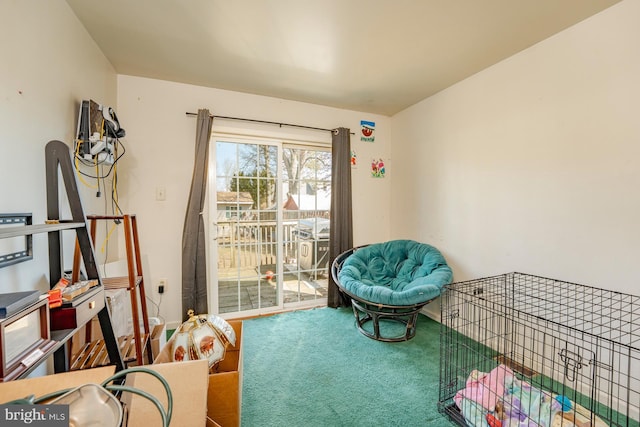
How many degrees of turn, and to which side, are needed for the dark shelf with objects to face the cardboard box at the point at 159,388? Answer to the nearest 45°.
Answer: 0° — it already faces it

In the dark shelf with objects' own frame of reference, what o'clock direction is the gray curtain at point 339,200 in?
The gray curtain is roughly at 10 o'clock from the dark shelf with objects.

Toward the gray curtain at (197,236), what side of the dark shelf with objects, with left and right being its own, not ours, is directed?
left

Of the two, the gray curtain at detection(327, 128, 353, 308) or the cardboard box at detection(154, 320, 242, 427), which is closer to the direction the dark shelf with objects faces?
the cardboard box

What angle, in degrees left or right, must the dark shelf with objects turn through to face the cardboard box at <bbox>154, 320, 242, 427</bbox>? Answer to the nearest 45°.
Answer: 0° — it already faces it

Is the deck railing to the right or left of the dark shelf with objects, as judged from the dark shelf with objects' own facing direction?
on its left

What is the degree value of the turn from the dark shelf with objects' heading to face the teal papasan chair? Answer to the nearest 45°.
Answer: approximately 45° to its left

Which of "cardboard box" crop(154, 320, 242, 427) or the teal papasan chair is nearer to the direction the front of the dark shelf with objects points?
the cardboard box

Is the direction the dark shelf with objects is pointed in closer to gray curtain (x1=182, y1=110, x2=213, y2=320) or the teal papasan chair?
the teal papasan chair

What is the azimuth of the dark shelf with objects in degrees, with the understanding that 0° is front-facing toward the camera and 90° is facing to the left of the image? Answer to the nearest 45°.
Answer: approximately 315°

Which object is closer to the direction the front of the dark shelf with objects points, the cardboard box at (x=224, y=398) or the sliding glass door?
the cardboard box

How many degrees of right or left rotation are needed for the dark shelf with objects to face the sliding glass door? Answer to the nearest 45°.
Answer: approximately 90° to its left

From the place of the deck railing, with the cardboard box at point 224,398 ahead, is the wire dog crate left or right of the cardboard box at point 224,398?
left
